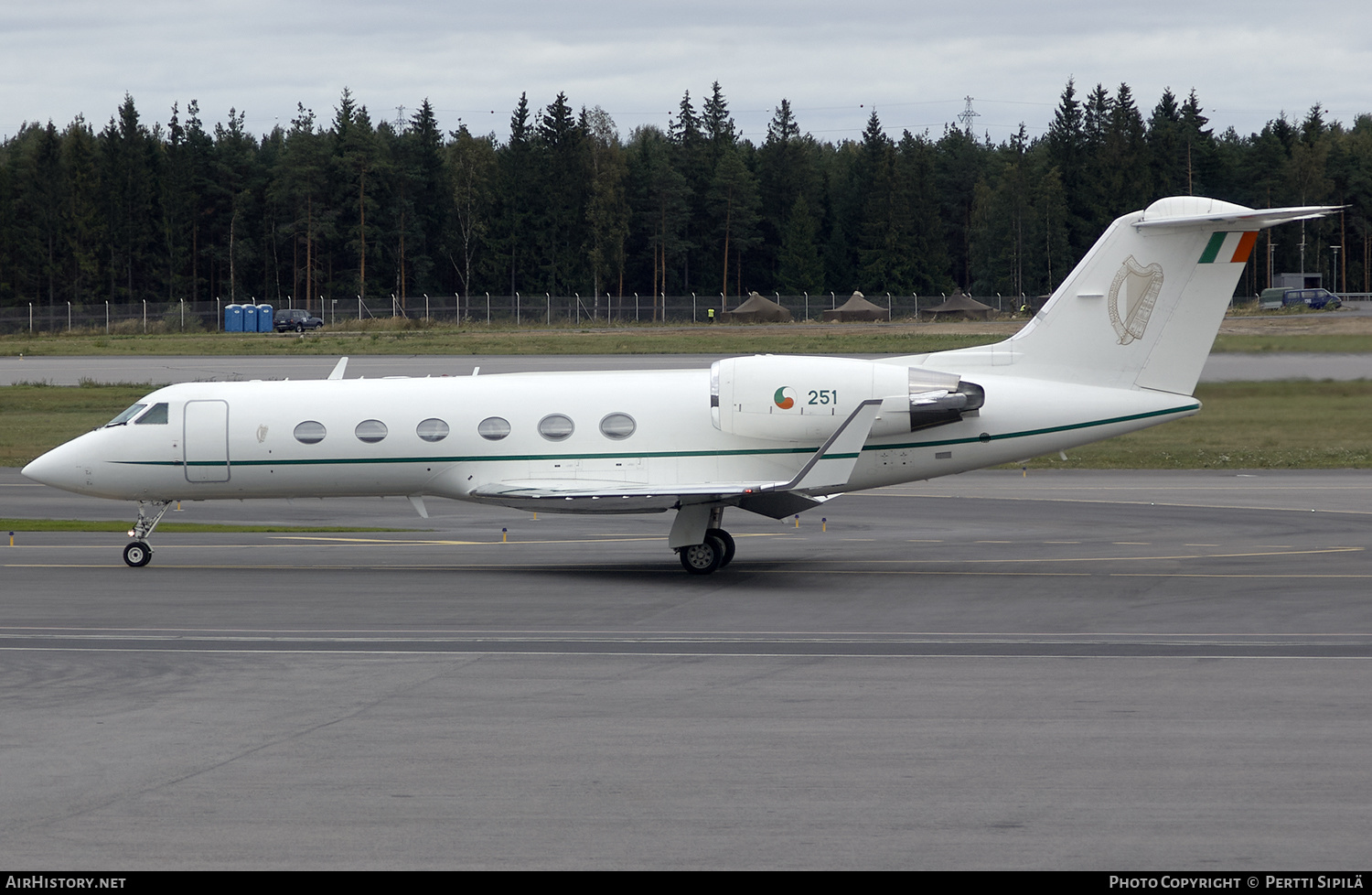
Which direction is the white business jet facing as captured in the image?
to the viewer's left
